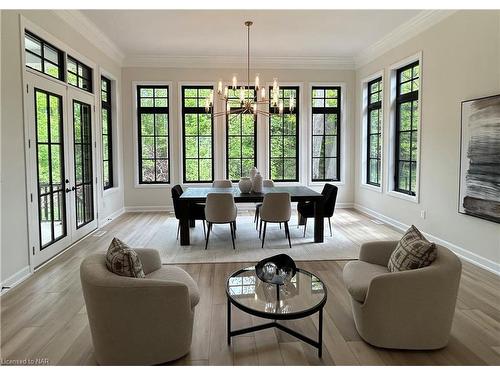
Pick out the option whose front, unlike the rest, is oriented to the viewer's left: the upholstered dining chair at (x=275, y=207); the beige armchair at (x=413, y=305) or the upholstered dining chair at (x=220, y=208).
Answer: the beige armchair

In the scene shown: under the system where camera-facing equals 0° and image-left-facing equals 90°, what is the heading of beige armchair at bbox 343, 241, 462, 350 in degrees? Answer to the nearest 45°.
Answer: approximately 90°

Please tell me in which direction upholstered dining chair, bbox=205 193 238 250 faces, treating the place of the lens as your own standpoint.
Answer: facing away from the viewer

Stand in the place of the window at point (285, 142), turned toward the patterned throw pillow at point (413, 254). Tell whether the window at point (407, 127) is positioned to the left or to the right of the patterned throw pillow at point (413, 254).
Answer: left

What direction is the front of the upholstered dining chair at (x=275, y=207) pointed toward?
away from the camera

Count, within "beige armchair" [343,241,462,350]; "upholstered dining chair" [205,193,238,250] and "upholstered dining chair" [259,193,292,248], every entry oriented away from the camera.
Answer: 2

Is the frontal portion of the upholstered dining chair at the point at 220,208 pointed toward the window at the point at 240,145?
yes

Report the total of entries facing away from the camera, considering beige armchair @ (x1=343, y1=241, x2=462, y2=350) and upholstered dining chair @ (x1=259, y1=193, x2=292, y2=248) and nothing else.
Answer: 1

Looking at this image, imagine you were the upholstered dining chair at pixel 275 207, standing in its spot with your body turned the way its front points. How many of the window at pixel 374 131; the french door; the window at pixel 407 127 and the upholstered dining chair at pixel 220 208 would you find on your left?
2

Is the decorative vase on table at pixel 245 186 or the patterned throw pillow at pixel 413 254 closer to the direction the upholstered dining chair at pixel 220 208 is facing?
the decorative vase on table

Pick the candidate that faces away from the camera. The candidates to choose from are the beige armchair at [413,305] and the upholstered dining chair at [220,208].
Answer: the upholstered dining chair

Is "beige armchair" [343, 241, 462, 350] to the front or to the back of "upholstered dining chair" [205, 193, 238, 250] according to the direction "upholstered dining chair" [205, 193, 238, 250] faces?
to the back
